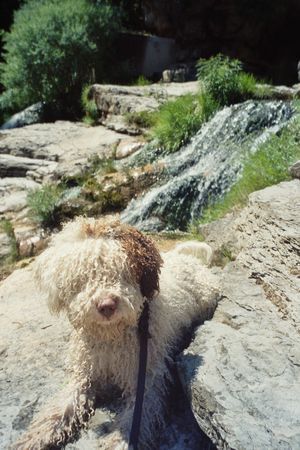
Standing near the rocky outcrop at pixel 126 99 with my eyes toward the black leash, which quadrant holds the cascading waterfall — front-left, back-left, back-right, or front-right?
front-left

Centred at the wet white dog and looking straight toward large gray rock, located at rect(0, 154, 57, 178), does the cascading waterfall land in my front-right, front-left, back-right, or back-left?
front-right

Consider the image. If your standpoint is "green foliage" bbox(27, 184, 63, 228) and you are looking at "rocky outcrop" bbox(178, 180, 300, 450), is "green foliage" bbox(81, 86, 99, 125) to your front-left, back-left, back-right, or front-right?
back-left

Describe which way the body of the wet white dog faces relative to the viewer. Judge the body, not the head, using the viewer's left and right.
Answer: facing the viewer and to the left of the viewer

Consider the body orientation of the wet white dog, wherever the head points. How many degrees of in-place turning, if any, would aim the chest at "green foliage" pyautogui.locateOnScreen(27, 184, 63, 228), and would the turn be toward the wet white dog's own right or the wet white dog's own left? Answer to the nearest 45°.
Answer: approximately 135° to the wet white dog's own right

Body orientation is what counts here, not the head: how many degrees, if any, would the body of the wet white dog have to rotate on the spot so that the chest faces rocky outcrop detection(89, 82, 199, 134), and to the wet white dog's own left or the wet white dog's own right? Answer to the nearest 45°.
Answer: approximately 135° to the wet white dog's own right

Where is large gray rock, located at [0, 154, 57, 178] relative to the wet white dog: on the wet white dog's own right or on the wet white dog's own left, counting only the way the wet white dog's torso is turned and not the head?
on the wet white dog's own right

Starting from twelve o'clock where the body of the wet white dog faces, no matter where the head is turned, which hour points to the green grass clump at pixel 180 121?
The green grass clump is roughly at 5 o'clock from the wet white dog.

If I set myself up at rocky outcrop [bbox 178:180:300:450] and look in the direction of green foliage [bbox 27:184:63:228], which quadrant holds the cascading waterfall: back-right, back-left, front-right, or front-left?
front-right

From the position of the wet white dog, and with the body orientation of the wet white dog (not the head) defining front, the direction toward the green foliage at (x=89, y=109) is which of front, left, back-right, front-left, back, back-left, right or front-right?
back-right
